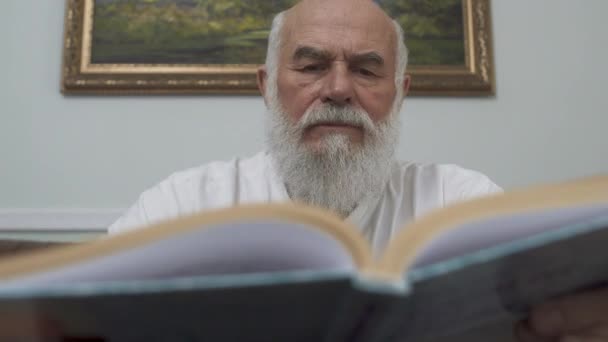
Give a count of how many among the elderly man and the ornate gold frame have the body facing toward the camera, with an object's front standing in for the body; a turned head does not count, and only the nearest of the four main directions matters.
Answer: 2

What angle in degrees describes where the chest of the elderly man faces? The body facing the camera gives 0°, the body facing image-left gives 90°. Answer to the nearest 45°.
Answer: approximately 0°

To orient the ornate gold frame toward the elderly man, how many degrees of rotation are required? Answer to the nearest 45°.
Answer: approximately 45° to its left

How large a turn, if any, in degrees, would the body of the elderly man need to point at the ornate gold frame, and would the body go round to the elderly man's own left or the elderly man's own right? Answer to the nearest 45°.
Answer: approximately 135° to the elderly man's own right

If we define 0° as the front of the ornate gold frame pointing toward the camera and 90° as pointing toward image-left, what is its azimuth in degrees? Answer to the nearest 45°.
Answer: approximately 0°
